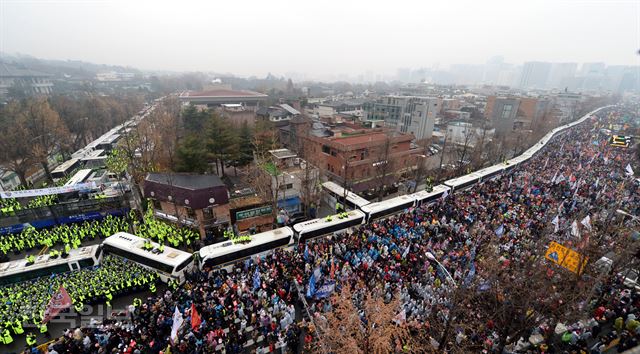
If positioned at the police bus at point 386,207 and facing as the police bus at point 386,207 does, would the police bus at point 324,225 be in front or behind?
in front

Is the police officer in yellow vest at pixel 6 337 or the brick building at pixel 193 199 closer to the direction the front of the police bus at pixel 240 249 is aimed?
the police officer in yellow vest

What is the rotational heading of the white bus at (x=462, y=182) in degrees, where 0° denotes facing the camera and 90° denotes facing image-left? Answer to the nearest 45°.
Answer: approximately 45°

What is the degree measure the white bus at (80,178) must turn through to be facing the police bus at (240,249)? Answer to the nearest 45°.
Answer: approximately 45° to its left

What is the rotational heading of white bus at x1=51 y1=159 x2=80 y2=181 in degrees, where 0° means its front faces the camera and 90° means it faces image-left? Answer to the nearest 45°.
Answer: approximately 45°

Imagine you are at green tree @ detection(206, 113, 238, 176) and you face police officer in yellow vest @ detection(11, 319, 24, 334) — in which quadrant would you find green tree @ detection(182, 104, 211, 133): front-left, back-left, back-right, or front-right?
back-right

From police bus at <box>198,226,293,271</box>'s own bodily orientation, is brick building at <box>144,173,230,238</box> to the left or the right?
on its right

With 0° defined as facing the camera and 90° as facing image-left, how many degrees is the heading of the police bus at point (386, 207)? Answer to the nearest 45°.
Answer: approximately 45°

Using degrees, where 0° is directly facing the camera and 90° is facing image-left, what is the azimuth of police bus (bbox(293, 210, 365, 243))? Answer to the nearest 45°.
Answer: approximately 45°
